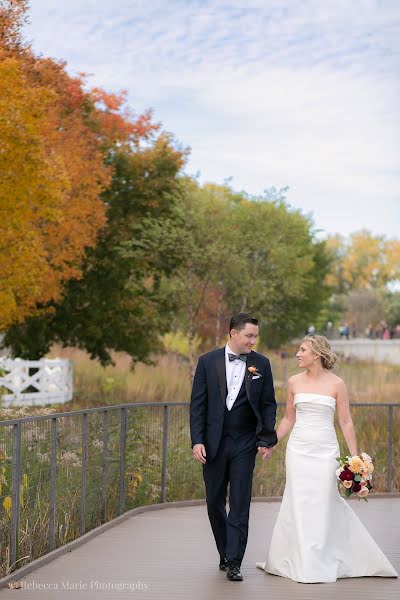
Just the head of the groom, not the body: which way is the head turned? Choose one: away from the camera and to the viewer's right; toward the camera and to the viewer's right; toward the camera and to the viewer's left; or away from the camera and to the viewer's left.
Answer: toward the camera and to the viewer's right

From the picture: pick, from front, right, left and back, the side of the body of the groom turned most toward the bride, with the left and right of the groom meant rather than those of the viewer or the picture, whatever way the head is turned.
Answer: left

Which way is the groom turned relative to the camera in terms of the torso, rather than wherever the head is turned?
toward the camera

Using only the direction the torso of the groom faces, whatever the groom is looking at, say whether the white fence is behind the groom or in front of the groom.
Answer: behind

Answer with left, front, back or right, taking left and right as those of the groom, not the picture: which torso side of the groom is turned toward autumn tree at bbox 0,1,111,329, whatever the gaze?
back
